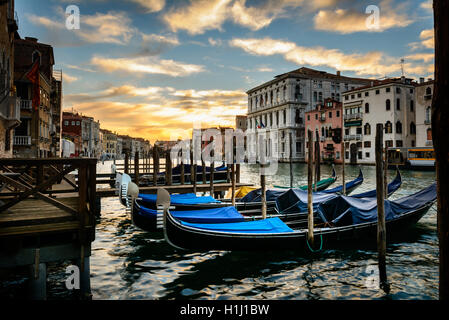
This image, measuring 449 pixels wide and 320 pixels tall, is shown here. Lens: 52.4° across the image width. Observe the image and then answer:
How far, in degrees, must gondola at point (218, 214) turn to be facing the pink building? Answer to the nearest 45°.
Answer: approximately 90° to its right

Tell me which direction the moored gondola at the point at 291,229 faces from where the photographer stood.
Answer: facing to the left of the viewer

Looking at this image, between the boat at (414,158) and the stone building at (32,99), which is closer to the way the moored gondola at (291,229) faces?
the stone building

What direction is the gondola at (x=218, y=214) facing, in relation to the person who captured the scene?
facing to the left of the viewer

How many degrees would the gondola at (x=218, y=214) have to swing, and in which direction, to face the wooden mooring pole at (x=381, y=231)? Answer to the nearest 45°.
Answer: approximately 135° to its left

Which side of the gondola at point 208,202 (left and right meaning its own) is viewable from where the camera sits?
left

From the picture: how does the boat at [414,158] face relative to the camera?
to the viewer's left
